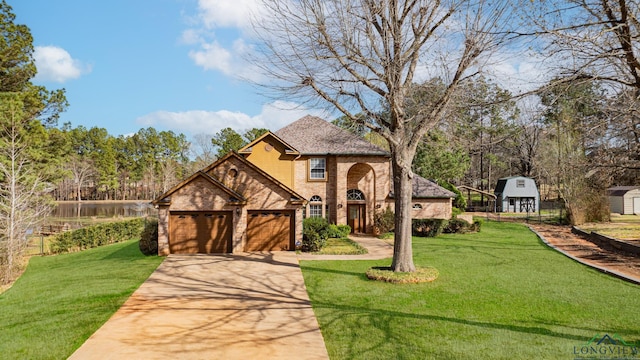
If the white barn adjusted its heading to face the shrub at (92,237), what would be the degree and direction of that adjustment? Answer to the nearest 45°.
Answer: approximately 45° to its right

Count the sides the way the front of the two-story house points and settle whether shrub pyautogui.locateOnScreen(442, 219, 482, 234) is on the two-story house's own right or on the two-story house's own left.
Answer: on the two-story house's own left

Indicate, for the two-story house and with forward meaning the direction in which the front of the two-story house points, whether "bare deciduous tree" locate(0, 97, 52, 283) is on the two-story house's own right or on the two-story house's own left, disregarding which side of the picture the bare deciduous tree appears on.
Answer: on the two-story house's own right

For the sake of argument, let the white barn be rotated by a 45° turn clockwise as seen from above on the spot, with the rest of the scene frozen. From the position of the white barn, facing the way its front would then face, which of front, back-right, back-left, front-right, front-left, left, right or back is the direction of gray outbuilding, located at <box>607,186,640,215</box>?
back-left

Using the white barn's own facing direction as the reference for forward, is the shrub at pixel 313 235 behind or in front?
in front

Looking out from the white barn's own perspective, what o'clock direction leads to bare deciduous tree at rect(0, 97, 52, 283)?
The bare deciduous tree is roughly at 1 o'clock from the white barn.

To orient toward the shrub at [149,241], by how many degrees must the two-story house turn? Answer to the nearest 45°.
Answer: approximately 45° to its right

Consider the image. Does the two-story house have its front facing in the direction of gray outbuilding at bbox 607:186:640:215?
no

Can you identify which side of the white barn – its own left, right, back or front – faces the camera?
front

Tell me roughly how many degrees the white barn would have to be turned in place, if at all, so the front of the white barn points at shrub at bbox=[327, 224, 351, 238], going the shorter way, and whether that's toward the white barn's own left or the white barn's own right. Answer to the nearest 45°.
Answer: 0° — it already faces it

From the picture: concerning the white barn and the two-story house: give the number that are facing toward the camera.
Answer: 2

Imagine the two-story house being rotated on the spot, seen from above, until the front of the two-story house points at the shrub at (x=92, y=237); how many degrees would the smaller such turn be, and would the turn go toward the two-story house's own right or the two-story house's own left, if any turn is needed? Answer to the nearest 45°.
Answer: approximately 90° to the two-story house's own right

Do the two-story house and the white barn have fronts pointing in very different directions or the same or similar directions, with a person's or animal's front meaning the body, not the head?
same or similar directions
